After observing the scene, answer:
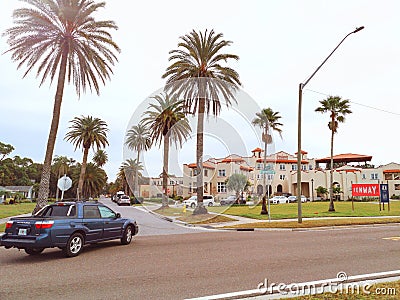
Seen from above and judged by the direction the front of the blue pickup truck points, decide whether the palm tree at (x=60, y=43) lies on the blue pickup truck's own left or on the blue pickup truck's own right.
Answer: on the blue pickup truck's own left

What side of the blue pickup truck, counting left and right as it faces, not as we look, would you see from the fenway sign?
front

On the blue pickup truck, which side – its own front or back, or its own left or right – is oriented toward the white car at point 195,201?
front

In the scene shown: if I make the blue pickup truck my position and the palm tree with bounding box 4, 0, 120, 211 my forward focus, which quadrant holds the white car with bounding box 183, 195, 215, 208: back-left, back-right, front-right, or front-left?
front-right

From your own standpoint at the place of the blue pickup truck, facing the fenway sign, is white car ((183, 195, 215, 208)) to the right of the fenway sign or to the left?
left

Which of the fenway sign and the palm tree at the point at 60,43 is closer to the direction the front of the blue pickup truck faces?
the fenway sign

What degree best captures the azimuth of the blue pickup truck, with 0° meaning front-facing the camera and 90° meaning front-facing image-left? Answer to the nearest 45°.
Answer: approximately 225°
